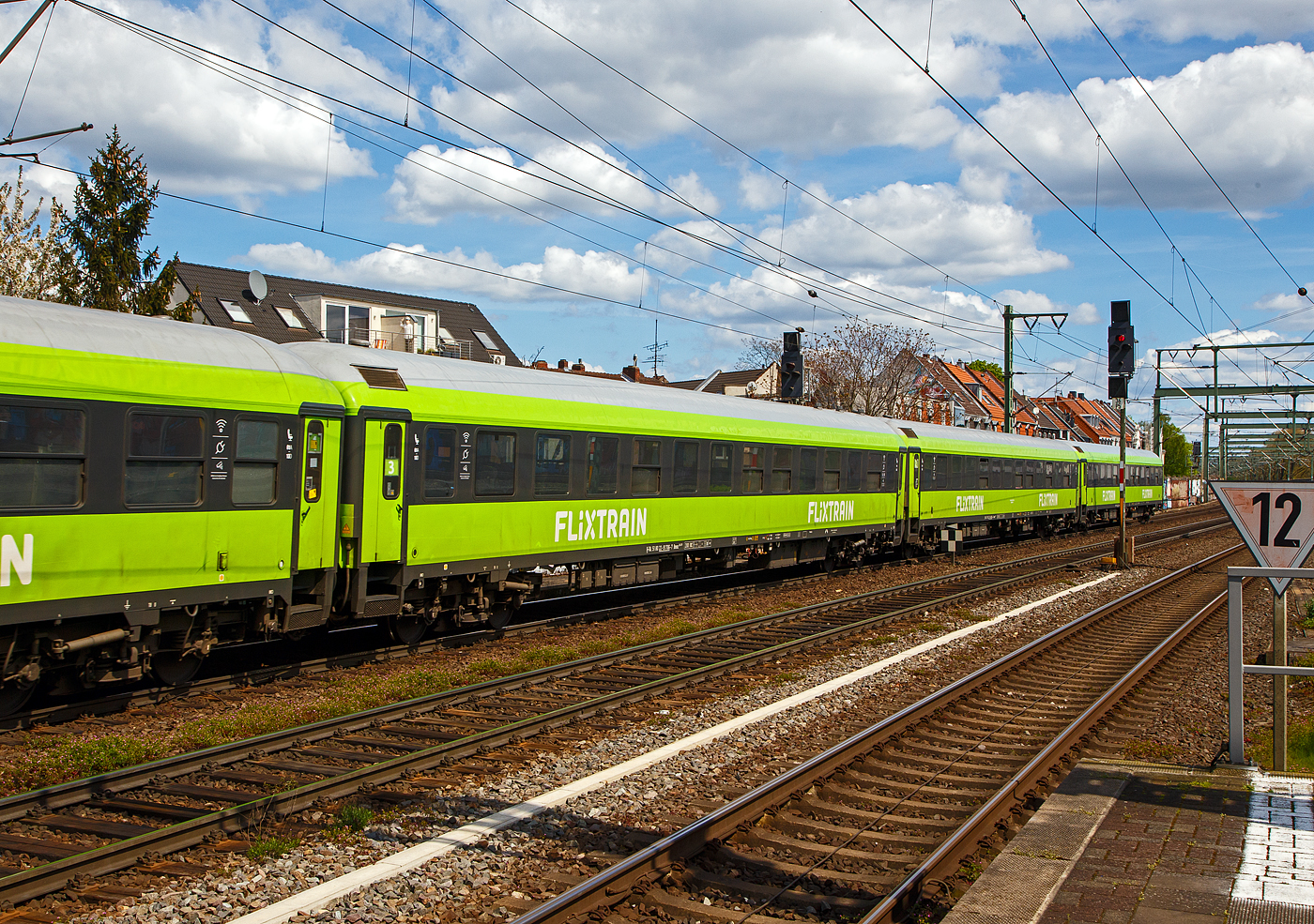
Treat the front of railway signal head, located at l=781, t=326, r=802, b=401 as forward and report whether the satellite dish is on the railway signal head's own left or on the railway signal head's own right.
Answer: on the railway signal head's own right

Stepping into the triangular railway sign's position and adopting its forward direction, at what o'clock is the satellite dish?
The satellite dish is roughly at 4 o'clock from the triangular railway sign.

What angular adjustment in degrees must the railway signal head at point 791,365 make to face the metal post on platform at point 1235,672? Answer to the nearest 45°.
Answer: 0° — it already faces it

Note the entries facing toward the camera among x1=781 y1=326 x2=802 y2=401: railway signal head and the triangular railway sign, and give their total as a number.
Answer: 2

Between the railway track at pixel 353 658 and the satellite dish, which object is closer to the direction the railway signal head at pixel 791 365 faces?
the railway track

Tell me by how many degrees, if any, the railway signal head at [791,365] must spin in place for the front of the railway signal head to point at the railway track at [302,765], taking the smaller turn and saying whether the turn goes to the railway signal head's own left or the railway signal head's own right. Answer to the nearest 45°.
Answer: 0° — it already faces it

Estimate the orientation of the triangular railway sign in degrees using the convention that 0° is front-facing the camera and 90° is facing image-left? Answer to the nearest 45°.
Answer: approximately 0°
